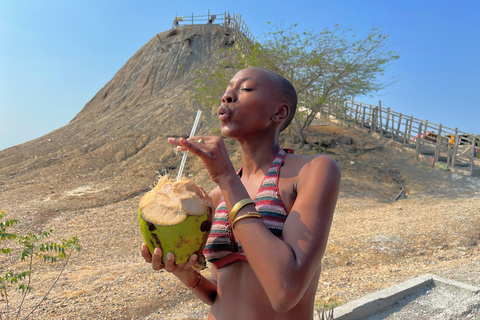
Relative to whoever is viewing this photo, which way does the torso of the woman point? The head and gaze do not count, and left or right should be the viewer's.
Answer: facing the viewer and to the left of the viewer

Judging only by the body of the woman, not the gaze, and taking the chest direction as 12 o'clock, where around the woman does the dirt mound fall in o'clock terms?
The dirt mound is roughly at 4 o'clock from the woman.
